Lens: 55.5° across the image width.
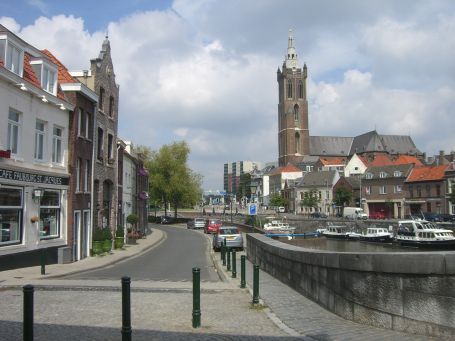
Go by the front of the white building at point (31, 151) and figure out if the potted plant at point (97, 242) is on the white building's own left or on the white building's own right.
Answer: on the white building's own left

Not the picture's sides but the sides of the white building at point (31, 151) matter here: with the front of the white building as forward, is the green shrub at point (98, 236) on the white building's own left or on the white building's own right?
on the white building's own left

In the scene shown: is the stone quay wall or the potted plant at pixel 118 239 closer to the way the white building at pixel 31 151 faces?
the stone quay wall

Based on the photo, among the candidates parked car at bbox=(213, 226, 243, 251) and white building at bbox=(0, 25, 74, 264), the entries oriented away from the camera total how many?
1

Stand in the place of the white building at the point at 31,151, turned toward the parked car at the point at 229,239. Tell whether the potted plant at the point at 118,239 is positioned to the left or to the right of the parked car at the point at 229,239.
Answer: left

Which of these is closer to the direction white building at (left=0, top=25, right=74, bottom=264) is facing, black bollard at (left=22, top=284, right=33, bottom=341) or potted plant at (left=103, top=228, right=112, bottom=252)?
the black bollard

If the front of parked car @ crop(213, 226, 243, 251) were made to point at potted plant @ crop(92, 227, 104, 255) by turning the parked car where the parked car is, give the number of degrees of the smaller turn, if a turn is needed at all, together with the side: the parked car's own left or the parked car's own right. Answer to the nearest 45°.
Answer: approximately 135° to the parked car's own left

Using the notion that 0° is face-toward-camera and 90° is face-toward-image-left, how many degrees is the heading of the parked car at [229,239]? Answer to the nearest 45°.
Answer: approximately 180°

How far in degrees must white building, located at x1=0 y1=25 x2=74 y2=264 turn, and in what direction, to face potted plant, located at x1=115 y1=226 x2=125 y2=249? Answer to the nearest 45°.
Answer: approximately 90° to its left

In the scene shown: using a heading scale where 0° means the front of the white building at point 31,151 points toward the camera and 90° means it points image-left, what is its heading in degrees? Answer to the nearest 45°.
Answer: approximately 315°

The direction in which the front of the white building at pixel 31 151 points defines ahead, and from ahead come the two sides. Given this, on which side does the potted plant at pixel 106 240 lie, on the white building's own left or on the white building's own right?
on the white building's own left

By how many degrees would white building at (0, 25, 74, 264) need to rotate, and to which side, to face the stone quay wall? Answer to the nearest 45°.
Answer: approximately 45° to its right
